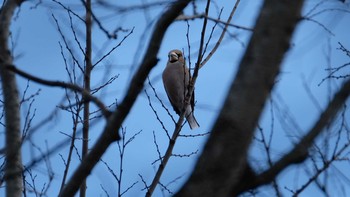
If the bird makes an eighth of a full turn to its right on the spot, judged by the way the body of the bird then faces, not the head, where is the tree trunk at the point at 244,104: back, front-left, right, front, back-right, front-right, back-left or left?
left

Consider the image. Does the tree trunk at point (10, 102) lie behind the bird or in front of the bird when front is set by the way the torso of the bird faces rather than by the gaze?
in front

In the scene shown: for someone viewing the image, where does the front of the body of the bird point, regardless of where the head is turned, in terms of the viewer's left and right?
facing the viewer and to the left of the viewer
